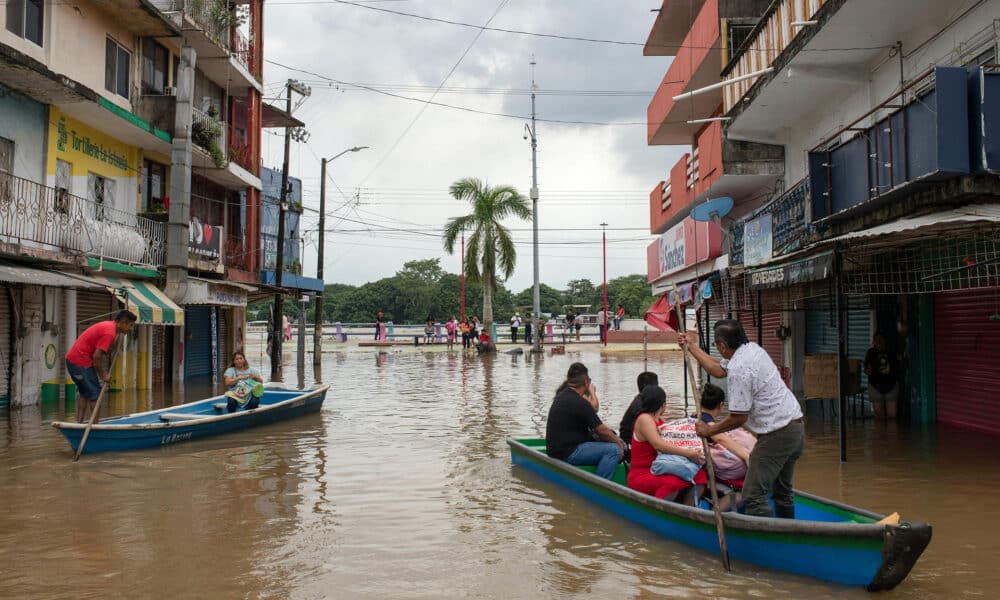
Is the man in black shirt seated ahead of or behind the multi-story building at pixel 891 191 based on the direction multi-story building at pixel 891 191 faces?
ahead

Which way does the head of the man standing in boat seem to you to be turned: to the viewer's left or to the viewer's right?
to the viewer's left

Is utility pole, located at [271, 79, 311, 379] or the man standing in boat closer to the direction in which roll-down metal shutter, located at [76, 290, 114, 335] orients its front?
the man standing in boat

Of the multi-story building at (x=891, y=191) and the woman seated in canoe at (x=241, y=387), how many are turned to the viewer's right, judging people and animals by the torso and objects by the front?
0

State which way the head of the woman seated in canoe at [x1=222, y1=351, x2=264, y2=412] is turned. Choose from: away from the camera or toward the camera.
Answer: toward the camera

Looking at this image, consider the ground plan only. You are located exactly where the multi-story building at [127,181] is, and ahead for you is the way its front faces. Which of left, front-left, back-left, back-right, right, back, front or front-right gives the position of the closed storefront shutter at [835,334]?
front

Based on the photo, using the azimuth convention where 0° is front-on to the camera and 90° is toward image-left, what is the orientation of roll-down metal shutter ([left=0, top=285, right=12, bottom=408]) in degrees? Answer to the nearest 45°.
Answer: approximately 315°

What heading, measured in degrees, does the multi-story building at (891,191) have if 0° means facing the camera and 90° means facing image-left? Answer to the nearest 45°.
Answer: approximately 45°

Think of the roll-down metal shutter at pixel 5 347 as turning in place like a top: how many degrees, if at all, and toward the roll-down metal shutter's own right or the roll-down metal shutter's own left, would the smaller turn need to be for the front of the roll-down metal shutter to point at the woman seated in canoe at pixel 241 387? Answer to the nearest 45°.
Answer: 0° — it already faces them

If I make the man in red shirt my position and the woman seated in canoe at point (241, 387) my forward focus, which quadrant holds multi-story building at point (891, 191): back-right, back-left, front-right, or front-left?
front-right

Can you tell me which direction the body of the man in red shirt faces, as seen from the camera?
to the viewer's right

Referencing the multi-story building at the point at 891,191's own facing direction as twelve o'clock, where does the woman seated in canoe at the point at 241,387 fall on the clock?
The woman seated in canoe is roughly at 1 o'clock from the multi-story building.

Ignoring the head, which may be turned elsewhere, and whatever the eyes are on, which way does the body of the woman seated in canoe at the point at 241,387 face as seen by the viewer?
toward the camera

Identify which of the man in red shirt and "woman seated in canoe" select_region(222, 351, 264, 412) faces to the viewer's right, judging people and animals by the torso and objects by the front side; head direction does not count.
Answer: the man in red shirt

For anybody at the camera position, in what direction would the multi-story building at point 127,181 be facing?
facing the viewer and to the right of the viewer

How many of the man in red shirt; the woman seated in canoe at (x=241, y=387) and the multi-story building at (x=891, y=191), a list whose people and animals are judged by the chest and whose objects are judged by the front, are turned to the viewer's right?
1

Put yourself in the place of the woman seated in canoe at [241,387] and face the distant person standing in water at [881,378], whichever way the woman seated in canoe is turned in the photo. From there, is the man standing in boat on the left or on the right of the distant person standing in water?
right
